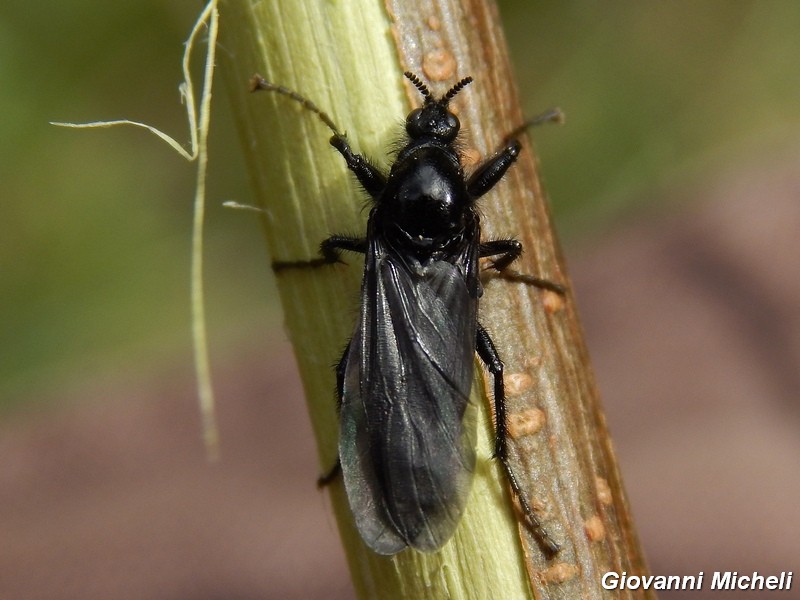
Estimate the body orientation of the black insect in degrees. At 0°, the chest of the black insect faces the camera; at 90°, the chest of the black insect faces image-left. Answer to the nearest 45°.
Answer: approximately 180°
